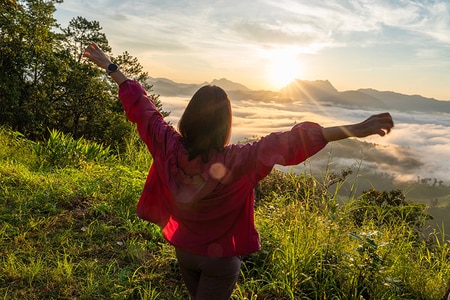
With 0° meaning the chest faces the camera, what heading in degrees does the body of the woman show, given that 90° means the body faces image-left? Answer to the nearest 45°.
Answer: approximately 180°

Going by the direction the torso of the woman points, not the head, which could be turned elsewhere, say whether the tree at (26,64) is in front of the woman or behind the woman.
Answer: in front

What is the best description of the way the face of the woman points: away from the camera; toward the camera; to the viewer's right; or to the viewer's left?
away from the camera
